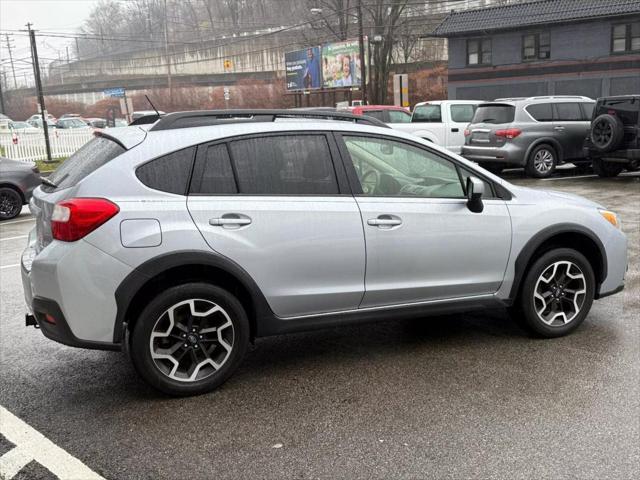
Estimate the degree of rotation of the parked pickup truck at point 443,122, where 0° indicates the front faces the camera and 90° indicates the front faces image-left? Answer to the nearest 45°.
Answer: approximately 225°

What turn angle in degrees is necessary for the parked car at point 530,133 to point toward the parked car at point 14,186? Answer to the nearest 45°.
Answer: approximately 180°

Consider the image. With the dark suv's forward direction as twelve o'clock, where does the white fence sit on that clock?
The white fence is roughly at 8 o'clock from the dark suv.

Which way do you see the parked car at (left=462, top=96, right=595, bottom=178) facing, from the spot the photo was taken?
facing away from the viewer and to the right of the viewer

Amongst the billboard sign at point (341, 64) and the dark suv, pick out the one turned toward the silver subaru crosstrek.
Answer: the billboard sign

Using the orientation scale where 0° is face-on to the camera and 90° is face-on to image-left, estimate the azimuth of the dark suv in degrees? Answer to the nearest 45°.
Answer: approximately 225°

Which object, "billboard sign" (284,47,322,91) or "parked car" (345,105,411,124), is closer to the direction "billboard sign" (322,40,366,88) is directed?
the parked car

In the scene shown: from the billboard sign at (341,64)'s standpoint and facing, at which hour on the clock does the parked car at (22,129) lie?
The parked car is roughly at 2 o'clock from the billboard sign.

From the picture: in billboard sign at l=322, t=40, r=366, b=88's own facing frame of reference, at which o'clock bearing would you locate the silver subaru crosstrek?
The silver subaru crosstrek is roughly at 12 o'clock from the billboard sign.

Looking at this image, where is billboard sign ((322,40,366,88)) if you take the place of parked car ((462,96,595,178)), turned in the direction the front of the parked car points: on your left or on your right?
on your left

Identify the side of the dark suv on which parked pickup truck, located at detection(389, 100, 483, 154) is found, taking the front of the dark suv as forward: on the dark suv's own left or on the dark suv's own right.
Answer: on the dark suv's own left
